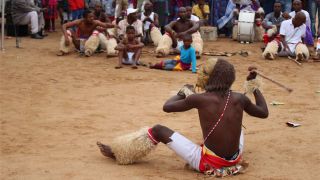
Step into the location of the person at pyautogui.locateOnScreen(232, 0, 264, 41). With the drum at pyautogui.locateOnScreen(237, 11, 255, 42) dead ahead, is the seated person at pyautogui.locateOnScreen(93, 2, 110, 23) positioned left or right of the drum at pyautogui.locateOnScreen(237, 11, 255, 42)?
right

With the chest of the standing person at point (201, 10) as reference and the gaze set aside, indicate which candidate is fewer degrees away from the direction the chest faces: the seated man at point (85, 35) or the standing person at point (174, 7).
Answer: the seated man

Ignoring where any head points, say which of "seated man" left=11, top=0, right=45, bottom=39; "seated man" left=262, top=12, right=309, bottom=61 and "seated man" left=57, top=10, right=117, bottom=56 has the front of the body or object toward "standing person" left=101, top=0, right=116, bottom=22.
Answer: "seated man" left=11, top=0, right=45, bottom=39

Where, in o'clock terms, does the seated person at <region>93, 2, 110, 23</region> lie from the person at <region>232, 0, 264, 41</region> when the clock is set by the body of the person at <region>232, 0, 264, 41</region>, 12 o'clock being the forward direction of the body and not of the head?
the seated person at <region>93, 2, 110, 23</region> is roughly at 2 o'clock from the person at <region>232, 0, 264, 41</region>.

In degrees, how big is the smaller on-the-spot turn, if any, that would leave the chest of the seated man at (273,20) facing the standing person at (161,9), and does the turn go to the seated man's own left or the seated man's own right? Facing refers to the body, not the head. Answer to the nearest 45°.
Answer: approximately 45° to the seated man's own right

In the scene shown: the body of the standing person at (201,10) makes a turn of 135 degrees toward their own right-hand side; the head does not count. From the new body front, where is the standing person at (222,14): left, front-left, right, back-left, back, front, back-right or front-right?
right

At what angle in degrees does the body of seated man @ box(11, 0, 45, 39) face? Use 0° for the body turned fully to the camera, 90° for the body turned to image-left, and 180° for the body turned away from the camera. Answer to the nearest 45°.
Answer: approximately 270°

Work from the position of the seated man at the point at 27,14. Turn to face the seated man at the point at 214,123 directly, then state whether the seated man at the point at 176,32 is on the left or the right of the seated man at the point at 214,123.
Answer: left

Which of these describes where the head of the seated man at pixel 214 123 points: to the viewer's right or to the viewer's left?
to the viewer's left

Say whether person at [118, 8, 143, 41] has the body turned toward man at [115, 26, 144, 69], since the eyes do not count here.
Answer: yes
